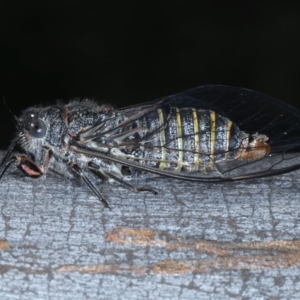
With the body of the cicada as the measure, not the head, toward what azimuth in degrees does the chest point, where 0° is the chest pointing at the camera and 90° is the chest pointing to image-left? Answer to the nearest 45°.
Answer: approximately 90°
